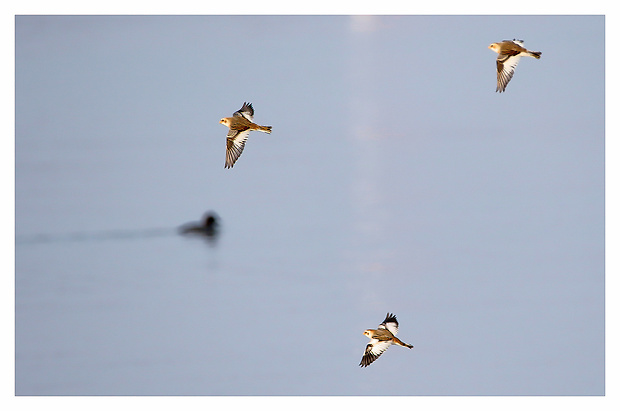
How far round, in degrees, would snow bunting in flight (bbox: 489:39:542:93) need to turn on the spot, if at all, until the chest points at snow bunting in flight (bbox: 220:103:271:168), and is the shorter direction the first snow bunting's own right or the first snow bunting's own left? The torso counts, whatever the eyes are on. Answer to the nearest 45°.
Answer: approximately 45° to the first snow bunting's own left

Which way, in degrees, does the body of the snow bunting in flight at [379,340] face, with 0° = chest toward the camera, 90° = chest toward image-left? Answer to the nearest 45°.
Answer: approximately 90°

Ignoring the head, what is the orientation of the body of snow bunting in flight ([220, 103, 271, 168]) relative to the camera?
to the viewer's left

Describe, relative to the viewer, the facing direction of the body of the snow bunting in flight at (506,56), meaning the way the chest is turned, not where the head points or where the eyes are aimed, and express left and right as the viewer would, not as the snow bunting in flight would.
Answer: facing to the left of the viewer

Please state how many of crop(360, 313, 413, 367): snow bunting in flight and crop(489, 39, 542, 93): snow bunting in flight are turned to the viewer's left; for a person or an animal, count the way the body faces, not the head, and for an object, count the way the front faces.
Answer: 2

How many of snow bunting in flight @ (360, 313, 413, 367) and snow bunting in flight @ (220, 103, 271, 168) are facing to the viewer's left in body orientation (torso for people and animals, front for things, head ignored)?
2

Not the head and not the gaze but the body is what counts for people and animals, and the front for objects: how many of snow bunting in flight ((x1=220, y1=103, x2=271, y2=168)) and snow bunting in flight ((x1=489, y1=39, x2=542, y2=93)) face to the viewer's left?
2
